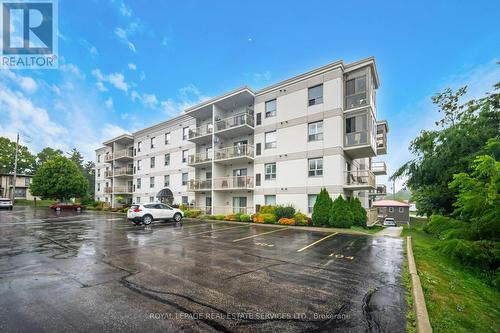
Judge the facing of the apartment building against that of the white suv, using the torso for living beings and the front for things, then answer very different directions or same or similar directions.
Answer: very different directions

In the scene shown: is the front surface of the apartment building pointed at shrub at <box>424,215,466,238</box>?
no

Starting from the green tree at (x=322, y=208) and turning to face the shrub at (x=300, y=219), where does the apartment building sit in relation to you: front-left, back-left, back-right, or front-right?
front-right

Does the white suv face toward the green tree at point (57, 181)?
no

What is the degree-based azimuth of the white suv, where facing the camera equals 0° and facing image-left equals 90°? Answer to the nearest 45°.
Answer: approximately 225°

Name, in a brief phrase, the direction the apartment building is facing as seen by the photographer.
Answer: facing the viewer and to the left of the viewer

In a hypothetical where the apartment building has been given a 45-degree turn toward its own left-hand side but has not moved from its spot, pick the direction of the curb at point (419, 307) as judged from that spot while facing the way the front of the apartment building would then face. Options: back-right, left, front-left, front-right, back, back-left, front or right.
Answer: front
